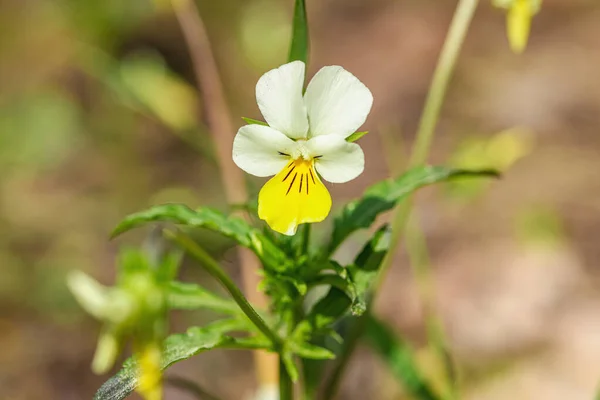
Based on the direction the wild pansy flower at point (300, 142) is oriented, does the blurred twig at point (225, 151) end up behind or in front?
behind

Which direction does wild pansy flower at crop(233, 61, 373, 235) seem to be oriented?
toward the camera
